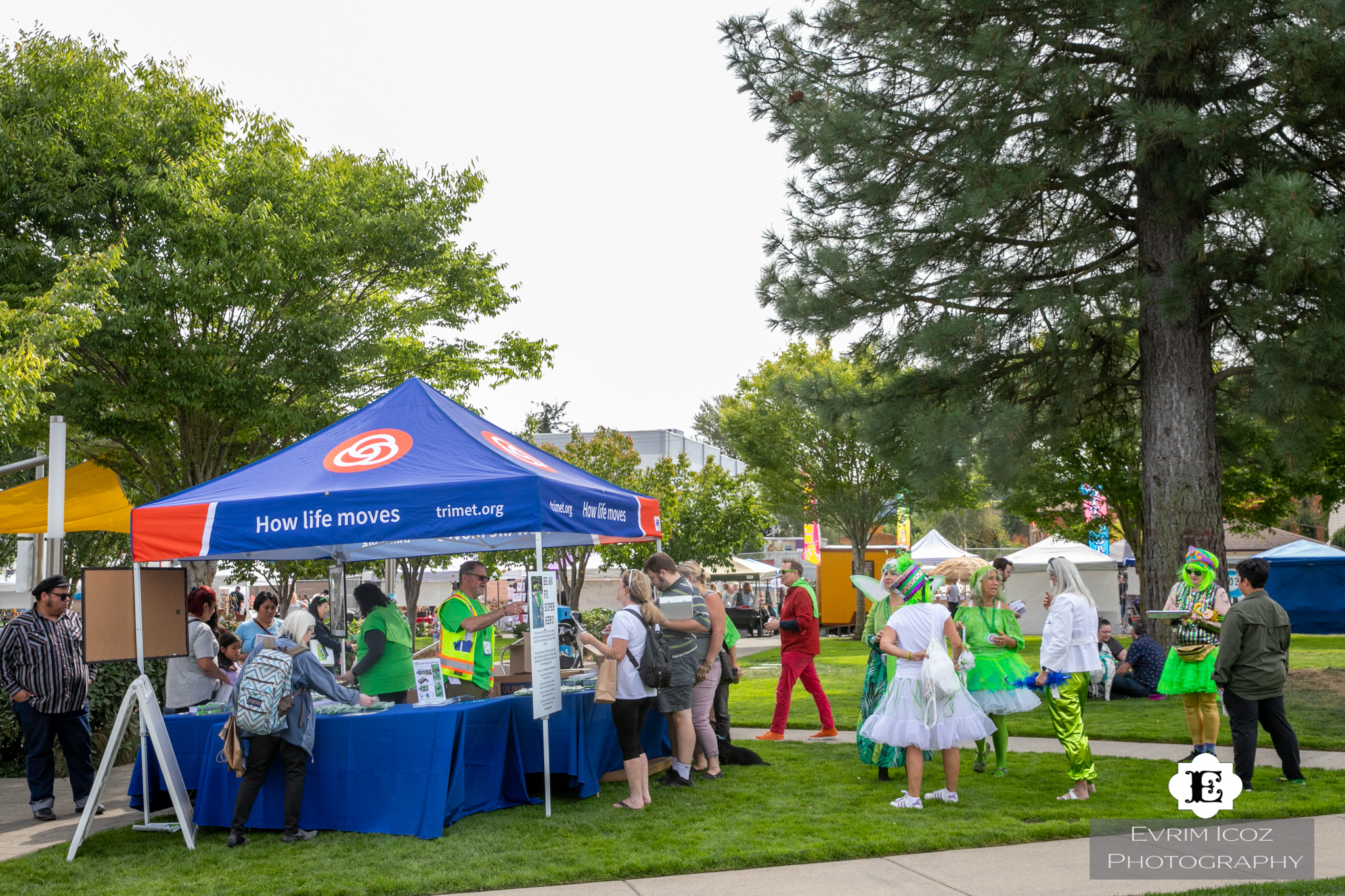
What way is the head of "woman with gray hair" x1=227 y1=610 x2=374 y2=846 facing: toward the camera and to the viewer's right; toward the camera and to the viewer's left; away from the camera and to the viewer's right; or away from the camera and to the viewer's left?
away from the camera and to the viewer's right

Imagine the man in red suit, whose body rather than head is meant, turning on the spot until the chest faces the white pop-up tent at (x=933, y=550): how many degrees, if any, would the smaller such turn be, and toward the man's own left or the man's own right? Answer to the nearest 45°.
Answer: approximately 90° to the man's own right

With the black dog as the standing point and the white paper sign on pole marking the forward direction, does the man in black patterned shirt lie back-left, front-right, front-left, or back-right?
front-right

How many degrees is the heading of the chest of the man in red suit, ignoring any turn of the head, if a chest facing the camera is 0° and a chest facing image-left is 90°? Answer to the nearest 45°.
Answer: approximately 90°

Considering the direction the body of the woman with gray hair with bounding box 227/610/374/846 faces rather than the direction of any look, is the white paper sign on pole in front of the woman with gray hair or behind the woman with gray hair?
in front

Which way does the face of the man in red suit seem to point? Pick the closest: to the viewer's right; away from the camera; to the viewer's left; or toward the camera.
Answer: to the viewer's left

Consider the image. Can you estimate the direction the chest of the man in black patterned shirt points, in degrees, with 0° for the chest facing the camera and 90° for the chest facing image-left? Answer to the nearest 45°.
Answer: approximately 315°

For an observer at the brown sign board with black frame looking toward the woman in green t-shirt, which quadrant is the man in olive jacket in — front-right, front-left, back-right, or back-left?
front-right

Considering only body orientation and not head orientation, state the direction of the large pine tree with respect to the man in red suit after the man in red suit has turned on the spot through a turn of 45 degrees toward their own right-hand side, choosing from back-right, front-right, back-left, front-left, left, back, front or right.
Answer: right

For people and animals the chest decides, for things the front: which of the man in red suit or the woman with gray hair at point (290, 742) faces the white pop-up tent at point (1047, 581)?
the woman with gray hair

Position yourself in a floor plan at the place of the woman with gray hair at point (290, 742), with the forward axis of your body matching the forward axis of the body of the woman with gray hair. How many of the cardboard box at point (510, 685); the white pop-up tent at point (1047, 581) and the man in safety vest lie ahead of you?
3

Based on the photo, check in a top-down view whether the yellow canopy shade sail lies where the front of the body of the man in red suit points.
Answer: yes

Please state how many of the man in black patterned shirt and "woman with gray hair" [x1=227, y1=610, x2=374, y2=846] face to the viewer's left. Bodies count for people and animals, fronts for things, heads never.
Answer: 0

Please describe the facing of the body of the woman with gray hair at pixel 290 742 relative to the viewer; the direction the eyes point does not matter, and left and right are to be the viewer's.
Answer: facing away from the viewer and to the right of the viewer

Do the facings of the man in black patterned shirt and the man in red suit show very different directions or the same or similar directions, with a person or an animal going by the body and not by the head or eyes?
very different directions

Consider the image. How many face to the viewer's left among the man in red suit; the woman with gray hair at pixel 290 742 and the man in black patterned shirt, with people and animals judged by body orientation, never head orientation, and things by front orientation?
1
